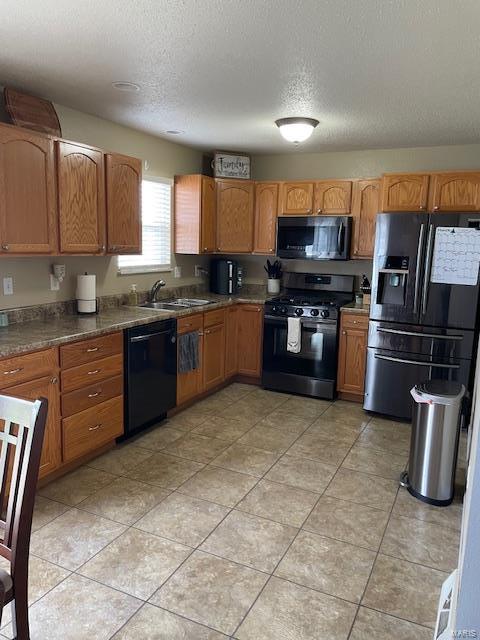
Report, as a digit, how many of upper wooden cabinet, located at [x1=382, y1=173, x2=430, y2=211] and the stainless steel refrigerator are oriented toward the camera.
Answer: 2

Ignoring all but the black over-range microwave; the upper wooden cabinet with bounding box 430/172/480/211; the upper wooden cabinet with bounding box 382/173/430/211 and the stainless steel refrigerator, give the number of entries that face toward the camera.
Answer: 4

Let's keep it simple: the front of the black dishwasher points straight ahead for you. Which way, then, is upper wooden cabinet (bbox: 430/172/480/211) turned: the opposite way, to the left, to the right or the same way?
to the right

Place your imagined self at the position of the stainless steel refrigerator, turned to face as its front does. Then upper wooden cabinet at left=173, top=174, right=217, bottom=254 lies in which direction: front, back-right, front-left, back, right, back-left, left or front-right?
right

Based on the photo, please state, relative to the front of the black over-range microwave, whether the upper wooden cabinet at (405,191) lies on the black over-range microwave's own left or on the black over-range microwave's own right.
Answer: on the black over-range microwave's own left

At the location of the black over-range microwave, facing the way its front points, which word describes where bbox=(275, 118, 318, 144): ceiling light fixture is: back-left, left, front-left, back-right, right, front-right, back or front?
front

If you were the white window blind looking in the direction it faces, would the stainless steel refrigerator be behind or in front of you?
in front

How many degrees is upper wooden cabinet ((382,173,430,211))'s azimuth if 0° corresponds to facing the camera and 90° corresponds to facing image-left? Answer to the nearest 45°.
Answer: approximately 0°

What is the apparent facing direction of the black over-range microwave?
toward the camera

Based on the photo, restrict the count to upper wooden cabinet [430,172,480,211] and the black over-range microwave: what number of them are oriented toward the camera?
2

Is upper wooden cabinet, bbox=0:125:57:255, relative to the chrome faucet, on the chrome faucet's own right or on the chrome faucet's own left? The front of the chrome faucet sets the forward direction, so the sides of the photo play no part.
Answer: on the chrome faucet's own right

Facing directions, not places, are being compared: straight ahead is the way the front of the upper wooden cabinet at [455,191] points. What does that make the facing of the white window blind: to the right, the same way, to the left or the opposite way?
to the left

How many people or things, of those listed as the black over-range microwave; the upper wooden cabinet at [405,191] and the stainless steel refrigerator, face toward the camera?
3

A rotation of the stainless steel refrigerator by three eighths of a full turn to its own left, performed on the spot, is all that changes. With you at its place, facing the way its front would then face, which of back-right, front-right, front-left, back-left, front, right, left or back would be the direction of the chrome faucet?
back-left

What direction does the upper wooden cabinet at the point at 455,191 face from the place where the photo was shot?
facing the viewer

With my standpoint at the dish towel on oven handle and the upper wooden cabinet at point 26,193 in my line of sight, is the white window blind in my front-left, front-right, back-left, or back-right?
front-right

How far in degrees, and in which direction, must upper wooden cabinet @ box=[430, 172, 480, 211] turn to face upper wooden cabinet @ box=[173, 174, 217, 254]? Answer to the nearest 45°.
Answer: approximately 90° to its right
